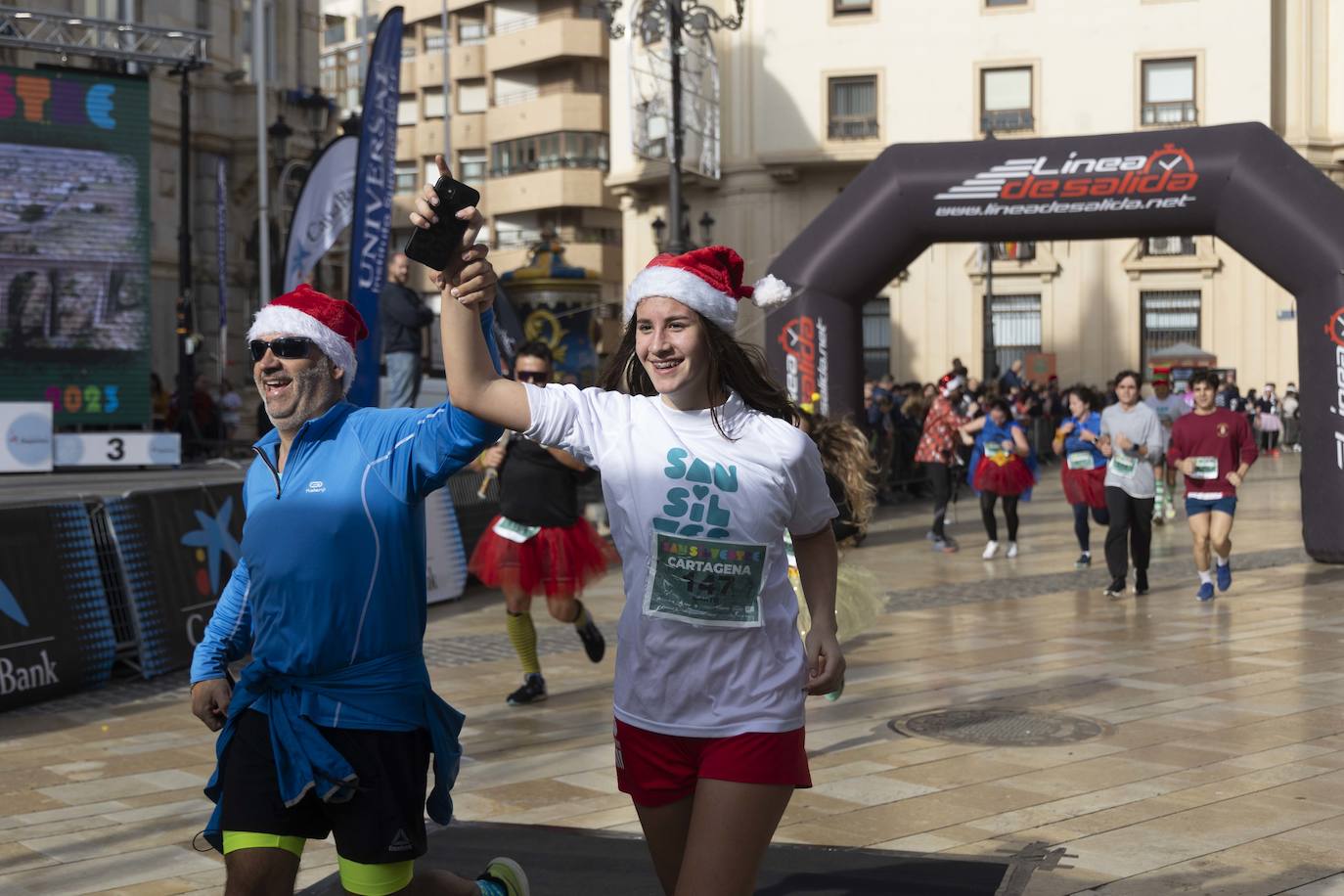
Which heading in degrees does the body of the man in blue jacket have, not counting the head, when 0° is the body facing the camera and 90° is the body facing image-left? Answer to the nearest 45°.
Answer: approximately 45°

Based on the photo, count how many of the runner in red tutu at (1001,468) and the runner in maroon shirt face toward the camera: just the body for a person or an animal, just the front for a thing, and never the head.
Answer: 2
